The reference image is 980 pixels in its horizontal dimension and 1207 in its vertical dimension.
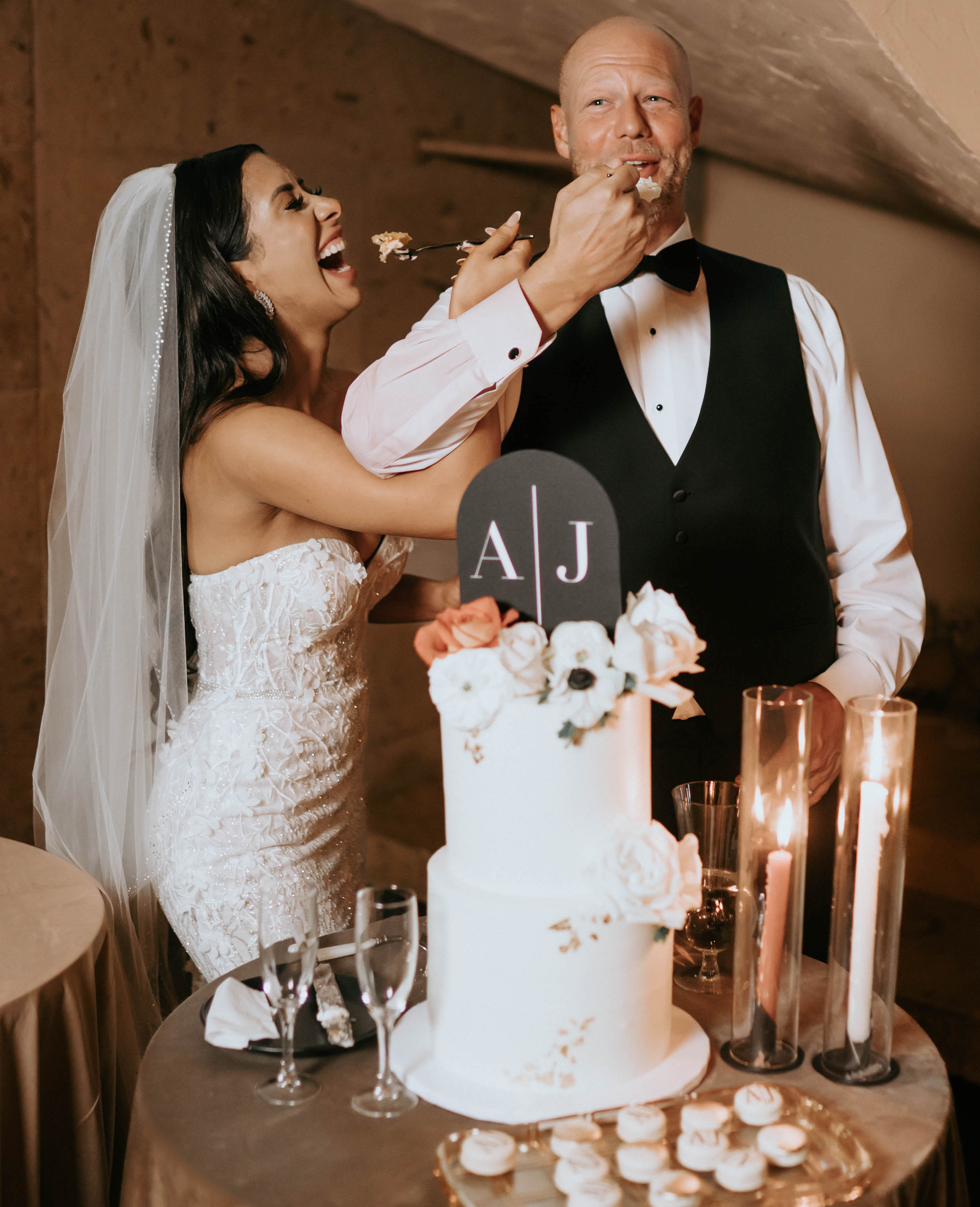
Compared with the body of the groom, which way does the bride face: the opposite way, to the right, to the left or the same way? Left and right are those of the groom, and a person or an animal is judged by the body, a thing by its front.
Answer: to the left

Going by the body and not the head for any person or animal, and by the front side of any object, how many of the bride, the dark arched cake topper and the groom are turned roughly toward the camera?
2

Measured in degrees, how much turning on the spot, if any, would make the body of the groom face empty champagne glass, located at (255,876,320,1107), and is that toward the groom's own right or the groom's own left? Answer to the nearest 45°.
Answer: approximately 45° to the groom's own right

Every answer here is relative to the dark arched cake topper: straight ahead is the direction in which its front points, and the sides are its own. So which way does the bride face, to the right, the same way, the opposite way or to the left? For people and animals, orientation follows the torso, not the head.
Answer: to the left

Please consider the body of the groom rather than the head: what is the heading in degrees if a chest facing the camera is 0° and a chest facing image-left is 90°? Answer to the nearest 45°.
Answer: approximately 0°

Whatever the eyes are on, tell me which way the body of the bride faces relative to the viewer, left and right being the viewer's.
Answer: facing to the right of the viewer

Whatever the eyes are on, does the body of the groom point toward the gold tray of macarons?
yes
